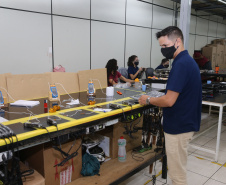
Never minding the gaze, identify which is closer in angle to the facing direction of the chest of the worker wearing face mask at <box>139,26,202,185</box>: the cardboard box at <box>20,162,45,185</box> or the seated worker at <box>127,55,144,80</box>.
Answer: the cardboard box

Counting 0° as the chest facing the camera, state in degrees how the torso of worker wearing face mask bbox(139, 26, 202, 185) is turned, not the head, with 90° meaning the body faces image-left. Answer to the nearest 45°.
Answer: approximately 90°

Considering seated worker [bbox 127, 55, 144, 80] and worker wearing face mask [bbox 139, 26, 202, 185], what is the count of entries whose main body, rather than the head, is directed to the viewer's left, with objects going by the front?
1

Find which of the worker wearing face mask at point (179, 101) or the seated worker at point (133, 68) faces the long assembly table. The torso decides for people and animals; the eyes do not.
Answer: the worker wearing face mask

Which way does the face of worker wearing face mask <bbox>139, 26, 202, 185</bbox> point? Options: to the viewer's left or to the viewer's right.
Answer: to the viewer's left

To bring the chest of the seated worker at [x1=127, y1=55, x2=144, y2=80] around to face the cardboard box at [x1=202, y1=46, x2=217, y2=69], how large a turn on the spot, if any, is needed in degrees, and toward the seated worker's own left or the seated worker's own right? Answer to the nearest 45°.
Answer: approximately 45° to the seated worker's own left

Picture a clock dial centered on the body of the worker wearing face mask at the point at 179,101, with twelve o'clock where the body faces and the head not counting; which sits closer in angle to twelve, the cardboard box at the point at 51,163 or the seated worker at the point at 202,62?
the cardboard box

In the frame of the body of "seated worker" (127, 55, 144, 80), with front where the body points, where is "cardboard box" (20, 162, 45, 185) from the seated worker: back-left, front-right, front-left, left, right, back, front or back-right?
right

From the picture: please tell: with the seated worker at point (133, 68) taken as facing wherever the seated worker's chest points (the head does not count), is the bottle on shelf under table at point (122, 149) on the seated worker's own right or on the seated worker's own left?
on the seated worker's own right
